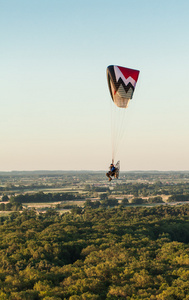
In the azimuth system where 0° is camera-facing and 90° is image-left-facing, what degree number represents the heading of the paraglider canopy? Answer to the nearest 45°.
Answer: approximately 90°
